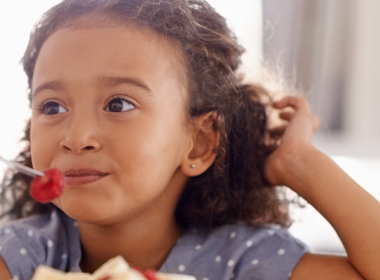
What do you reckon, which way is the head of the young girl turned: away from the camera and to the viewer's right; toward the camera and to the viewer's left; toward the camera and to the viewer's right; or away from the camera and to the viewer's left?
toward the camera and to the viewer's left

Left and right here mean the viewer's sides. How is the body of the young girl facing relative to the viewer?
facing the viewer and to the left of the viewer
